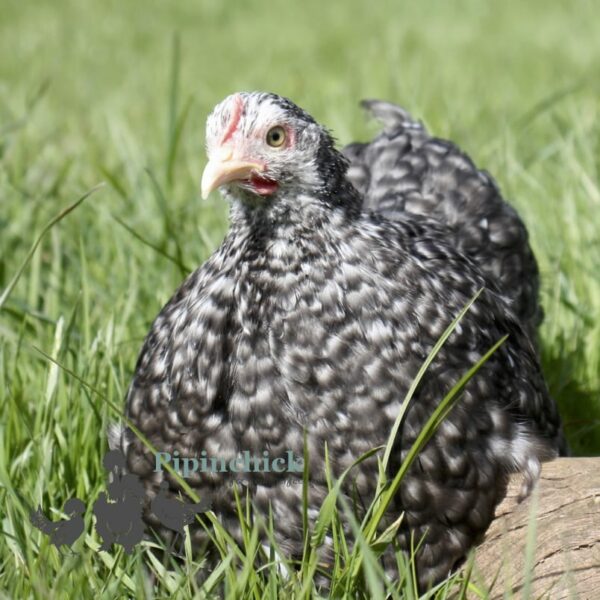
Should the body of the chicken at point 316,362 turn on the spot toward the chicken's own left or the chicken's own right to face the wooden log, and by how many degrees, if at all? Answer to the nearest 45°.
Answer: approximately 135° to the chicken's own left

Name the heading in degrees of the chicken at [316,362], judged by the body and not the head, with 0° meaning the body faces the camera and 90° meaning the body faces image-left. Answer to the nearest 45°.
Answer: approximately 45°
